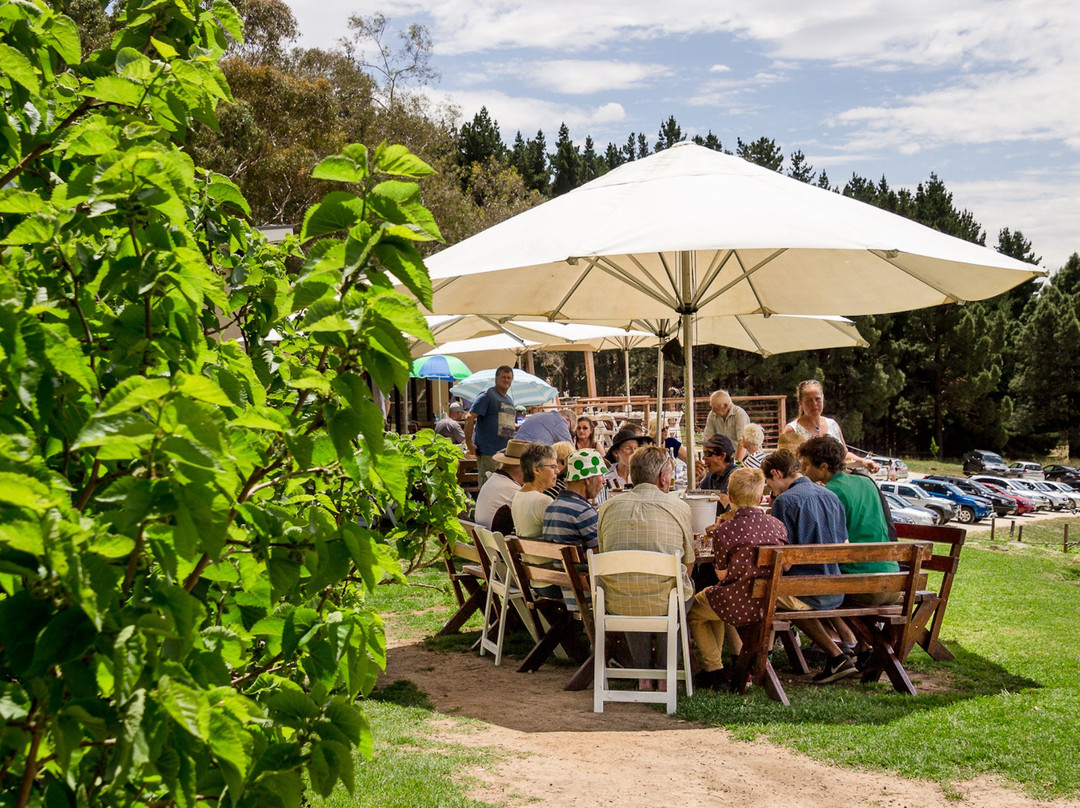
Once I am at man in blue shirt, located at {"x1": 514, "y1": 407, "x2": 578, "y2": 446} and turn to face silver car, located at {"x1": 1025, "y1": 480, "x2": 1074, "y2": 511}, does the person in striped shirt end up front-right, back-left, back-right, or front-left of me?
back-right

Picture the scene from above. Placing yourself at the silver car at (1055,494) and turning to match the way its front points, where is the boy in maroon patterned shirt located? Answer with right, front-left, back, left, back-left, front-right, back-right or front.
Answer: front-right

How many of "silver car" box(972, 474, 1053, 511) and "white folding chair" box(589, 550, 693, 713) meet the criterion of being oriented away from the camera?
1

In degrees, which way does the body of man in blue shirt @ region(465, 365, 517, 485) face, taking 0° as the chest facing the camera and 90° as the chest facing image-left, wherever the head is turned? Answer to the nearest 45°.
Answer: approximately 315°

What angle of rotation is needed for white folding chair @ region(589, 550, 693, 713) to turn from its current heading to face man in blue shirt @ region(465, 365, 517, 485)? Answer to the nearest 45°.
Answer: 0° — it already faces them

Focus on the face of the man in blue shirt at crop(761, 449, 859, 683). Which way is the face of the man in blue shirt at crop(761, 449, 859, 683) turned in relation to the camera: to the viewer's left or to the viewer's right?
to the viewer's left

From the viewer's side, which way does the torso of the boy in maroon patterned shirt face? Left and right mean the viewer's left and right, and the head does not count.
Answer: facing away from the viewer and to the left of the viewer

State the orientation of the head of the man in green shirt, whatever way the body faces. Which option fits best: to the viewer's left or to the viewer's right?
to the viewer's left

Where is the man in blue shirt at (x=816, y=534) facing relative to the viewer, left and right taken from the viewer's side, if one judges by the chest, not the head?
facing away from the viewer and to the left of the viewer

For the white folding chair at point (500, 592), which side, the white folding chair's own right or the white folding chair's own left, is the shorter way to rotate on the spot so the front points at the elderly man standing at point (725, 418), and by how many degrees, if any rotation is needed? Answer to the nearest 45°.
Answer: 0° — it already faces them

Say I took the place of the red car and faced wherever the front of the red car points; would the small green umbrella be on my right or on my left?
on my right

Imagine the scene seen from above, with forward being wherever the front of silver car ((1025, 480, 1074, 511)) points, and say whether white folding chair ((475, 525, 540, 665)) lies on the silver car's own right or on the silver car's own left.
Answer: on the silver car's own right

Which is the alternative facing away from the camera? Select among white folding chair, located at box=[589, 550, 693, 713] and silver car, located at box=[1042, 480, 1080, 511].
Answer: the white folding chair

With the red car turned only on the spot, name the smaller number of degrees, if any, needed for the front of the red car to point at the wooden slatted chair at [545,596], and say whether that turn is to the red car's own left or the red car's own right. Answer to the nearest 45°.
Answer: approximately 45° to the red car's own right

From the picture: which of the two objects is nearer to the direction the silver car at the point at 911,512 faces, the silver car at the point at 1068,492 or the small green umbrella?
the small green umbrella
